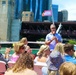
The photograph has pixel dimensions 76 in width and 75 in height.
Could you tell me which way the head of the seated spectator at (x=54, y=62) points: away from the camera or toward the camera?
away from the camera

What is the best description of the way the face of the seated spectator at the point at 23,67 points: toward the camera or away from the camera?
away from the camera

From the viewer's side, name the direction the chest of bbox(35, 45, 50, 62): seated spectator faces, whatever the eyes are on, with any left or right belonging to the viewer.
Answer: facing away from the viewer and to the right of the viewer

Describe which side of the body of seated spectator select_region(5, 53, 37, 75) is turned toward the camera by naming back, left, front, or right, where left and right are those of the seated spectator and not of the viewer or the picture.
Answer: back

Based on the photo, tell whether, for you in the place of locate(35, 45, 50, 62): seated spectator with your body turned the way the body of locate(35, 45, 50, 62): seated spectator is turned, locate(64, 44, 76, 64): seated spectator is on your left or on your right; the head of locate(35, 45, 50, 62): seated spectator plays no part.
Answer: on your right
